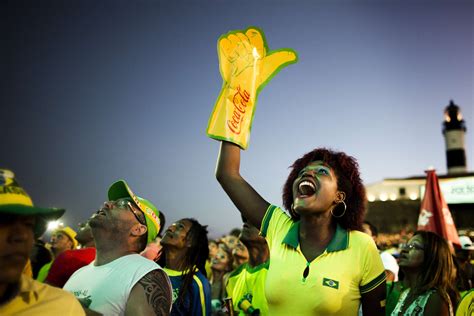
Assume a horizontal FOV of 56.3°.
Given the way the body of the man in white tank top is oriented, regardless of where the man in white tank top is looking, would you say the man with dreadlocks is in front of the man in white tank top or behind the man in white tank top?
behind

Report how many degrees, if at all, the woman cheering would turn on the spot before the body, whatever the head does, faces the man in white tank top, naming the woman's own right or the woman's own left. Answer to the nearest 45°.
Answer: approximately 45° to the woman's own right

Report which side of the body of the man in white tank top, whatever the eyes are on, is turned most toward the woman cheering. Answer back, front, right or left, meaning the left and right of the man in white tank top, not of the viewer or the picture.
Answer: left

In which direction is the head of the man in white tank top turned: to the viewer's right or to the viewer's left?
to the viewer's left

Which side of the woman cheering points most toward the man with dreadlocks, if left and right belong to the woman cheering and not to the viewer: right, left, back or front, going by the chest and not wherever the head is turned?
right

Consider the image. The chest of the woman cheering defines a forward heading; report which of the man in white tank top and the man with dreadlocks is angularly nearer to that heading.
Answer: the man in white tank top

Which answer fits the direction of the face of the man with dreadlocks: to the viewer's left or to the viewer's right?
to the viewer's left

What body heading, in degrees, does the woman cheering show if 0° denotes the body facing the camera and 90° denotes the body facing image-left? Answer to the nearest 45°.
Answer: approximately 45°
